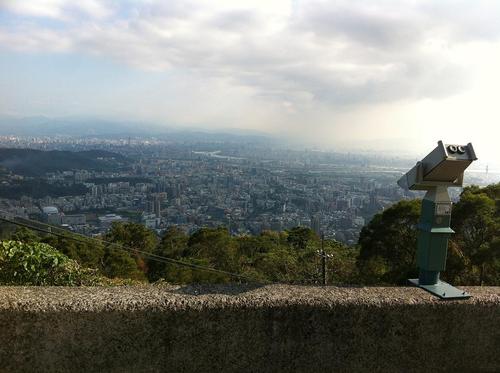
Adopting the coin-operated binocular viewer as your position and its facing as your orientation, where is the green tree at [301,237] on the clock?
The green tree is roughly at 1 o'clock from the coin-operated binocular viewer.

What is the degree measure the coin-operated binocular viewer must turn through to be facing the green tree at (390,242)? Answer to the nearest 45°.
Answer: approximately 45° to its right

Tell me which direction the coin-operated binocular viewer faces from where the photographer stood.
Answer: facing away from the viewer and to the left of the viewer

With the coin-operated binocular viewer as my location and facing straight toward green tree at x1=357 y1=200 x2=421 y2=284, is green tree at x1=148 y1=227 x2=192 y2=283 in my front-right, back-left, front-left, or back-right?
front-left

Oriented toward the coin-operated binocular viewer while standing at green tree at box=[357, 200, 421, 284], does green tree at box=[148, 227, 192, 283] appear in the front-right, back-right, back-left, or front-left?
back-right

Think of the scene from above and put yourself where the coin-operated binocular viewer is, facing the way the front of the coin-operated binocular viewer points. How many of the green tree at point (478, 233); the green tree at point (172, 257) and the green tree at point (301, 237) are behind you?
0
